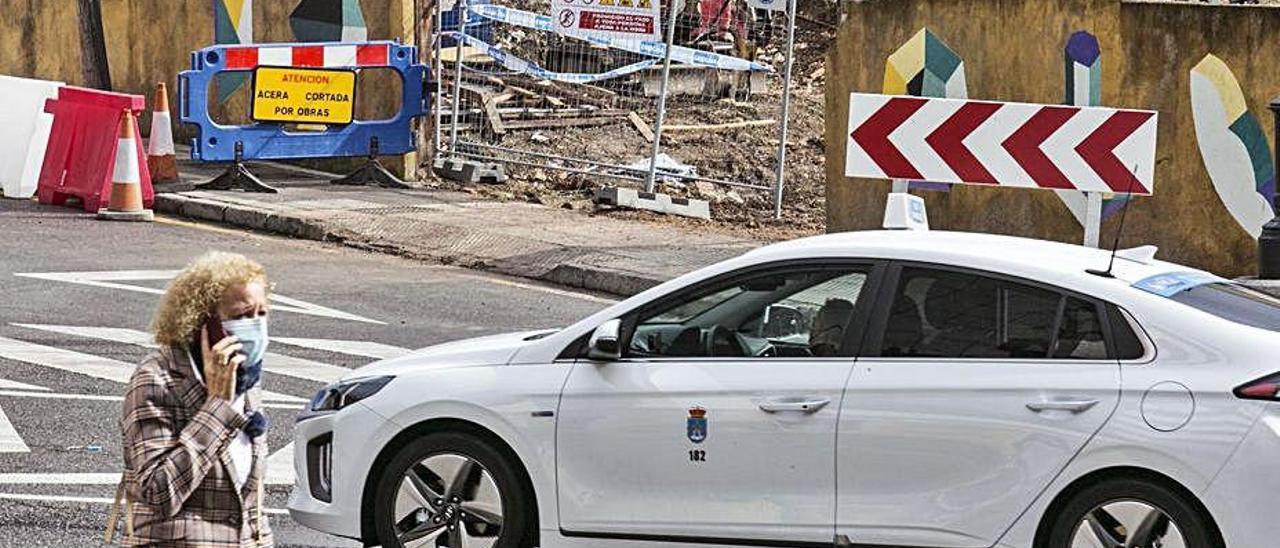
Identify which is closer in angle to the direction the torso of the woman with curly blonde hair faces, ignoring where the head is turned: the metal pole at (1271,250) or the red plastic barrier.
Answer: the metal pole

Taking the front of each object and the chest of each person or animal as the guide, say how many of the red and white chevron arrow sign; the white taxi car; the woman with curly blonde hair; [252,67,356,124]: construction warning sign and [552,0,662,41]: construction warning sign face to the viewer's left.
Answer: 1

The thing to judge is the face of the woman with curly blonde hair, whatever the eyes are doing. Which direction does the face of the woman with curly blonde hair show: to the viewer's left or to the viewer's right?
to the viewer's right

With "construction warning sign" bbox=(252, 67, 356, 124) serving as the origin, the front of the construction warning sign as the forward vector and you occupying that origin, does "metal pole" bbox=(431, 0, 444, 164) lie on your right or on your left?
on your left

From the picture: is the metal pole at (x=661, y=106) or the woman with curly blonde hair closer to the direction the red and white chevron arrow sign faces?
the woman with curly blonde hair

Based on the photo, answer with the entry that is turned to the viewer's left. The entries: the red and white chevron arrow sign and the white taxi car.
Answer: the white taxi car

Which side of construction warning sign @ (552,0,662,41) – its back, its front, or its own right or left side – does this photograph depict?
front

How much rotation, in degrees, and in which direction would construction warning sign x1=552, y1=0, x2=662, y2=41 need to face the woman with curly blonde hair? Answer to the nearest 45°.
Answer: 0° — it already faces them

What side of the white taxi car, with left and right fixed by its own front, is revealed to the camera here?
left

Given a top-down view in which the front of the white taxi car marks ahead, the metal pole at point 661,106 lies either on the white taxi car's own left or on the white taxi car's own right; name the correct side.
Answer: on the white taxi car's own right

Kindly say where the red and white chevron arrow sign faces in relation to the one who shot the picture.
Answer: facing the viewer

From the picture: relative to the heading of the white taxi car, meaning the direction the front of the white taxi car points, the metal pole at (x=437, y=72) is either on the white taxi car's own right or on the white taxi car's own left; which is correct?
on the white taxi car's own right
